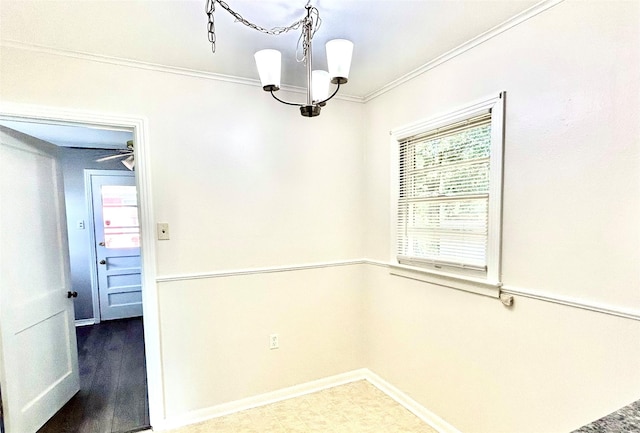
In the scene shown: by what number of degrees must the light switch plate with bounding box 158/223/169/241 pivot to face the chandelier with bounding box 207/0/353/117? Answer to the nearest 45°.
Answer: approximately 45° to its left

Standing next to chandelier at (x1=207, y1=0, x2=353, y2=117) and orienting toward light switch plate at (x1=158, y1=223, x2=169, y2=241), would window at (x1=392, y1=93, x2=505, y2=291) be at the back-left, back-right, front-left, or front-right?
back-right

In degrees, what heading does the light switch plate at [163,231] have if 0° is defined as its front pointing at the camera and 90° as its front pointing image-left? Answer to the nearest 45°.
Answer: approximately 0°

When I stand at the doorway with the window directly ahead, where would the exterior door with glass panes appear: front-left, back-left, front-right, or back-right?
back-left

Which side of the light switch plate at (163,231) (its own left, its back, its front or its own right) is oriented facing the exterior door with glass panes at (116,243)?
back

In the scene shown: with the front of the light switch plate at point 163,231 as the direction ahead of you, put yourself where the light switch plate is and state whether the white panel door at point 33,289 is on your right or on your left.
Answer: on your right

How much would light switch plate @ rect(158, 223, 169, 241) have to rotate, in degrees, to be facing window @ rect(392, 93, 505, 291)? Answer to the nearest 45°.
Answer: approximately 45° to its left
